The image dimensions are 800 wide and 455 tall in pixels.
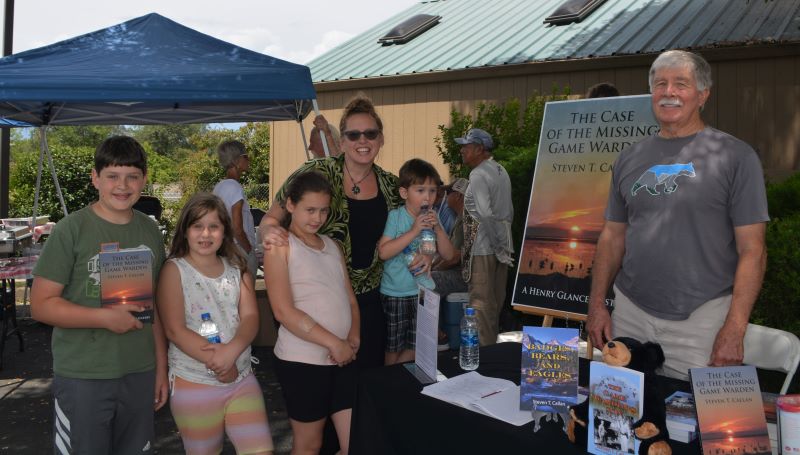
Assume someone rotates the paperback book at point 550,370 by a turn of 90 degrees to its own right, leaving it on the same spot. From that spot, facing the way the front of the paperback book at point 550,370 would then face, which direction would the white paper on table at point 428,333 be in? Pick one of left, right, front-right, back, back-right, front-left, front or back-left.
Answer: front-right

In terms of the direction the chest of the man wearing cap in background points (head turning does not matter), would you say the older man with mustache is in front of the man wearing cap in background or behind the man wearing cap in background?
behind

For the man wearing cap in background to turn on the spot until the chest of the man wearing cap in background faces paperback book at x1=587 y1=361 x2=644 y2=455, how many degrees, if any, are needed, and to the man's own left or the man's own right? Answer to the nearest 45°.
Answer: approximately 135° to the man's own left

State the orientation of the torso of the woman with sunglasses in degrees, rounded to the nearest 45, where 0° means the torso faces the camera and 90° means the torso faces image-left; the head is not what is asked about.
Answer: approximately 0°

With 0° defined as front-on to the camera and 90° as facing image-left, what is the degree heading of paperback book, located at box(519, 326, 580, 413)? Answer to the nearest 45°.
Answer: approximately 0°

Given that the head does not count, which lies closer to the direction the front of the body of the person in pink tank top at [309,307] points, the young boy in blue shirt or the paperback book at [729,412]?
the paperback book

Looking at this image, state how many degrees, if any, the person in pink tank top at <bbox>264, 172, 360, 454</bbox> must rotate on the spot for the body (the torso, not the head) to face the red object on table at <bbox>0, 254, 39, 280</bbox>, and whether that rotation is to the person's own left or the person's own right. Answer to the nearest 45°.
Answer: approximately 180°

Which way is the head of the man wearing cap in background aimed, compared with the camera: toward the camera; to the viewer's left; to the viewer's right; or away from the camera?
to the viewer's left

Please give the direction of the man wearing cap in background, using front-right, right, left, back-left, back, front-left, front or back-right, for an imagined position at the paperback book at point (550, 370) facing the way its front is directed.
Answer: back

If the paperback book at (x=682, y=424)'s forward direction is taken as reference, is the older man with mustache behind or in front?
behind

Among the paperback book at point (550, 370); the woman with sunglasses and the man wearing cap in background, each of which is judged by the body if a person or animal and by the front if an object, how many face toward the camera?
2
